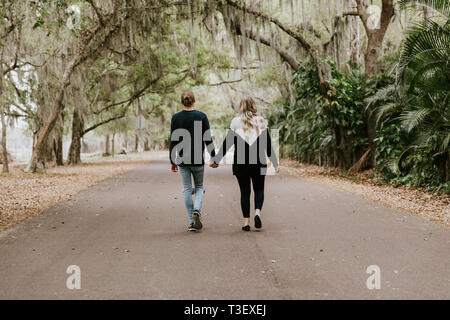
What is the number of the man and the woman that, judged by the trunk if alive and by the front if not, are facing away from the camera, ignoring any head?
2

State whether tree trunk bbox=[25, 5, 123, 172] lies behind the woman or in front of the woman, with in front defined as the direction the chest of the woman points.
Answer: in front

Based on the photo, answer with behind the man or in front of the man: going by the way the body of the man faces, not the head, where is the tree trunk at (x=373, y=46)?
in front

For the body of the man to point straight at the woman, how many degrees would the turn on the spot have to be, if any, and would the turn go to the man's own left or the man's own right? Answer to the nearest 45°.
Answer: approximately 90° to the man's own right

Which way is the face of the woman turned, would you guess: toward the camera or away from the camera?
away from the camera

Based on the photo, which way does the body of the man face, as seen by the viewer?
away from the camera

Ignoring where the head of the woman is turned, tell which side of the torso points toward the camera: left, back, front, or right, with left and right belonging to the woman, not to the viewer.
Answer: back
